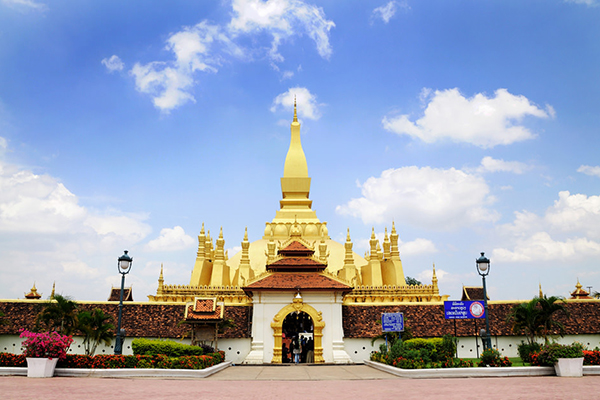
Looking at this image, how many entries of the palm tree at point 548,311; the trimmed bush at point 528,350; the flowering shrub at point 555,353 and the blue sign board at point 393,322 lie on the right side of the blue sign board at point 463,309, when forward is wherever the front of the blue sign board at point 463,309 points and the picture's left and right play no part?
1

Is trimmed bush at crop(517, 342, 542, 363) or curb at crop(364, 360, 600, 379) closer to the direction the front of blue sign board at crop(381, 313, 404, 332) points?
the curb

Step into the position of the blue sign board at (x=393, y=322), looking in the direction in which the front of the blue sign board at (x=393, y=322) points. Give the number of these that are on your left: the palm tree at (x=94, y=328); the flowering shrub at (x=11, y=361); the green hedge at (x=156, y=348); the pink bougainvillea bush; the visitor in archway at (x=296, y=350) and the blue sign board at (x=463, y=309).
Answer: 1

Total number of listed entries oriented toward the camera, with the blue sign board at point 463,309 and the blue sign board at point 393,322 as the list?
2

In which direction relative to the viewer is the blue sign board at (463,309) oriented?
toward the camera

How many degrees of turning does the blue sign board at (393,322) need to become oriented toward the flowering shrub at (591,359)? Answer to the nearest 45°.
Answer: approximately 45° to its left

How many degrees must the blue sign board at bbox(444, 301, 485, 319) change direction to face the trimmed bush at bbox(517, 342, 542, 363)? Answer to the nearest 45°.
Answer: approximately 90° to its left

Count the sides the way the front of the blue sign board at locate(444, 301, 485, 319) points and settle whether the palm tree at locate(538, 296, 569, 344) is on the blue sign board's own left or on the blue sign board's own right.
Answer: on the blue sign board's own left

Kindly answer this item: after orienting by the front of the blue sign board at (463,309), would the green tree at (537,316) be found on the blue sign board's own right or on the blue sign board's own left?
on the blue sign board's own left

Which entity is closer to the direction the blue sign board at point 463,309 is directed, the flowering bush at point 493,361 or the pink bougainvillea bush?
the flowering bush

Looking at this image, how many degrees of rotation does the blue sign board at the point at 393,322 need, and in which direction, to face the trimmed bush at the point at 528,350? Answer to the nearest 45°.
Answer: approximately 90° to its left

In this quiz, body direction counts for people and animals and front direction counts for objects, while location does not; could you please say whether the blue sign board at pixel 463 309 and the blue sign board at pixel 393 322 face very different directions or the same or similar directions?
same or similar directions

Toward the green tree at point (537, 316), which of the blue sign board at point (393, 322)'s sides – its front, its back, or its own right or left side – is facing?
left
